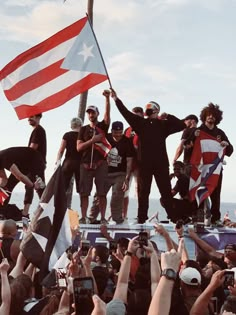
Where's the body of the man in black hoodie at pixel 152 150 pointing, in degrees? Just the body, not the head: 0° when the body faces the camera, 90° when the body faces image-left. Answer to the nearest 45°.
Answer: approximately 0°

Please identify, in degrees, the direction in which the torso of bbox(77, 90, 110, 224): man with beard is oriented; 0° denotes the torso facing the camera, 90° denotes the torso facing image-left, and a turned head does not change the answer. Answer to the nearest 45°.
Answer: approximately 0°

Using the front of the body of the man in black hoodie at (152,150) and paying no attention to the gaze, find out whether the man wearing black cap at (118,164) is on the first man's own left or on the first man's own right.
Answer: on the first man's own right

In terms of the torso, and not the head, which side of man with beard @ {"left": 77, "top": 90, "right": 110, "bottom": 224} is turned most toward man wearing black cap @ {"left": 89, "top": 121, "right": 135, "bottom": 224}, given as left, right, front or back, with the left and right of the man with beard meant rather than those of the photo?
left

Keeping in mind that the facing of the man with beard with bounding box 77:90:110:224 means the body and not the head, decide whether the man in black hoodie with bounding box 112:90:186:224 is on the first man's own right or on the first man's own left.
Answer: on the first man's own left

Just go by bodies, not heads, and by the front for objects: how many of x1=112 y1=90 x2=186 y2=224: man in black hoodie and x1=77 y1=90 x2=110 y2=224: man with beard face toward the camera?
2

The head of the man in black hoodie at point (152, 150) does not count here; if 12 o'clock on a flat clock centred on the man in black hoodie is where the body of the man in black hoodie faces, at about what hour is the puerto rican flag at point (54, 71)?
The puerto rican flag is roughly at 2 o'clock from the man in black hoodie.
